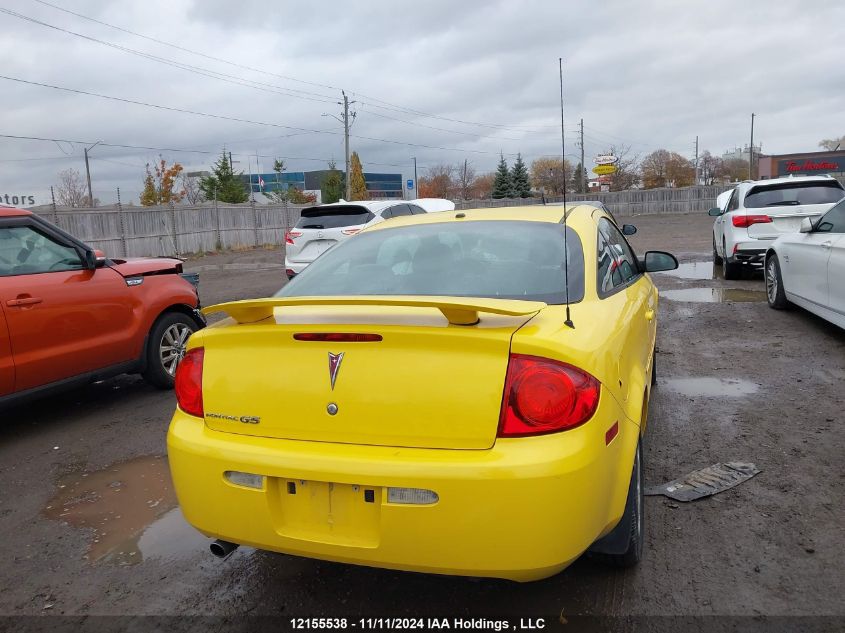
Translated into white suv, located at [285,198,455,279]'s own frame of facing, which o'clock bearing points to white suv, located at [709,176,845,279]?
white suv, located at [709,176,845,279] is roughly at 2 o'clock from white suv, located at [285,198,455,279].

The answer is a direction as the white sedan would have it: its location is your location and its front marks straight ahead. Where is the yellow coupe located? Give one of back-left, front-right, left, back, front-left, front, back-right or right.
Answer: back-left

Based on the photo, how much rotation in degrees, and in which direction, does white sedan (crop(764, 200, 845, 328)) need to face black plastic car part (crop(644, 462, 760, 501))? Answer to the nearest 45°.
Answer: approximately 135° to its left

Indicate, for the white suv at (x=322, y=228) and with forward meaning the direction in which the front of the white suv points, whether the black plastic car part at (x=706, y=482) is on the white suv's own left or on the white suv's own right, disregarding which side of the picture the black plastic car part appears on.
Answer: on the white suv's own right

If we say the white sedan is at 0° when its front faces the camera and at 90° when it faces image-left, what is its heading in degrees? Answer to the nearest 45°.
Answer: approximately 135°

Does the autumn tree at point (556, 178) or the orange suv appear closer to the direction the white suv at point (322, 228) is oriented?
the autumn tree

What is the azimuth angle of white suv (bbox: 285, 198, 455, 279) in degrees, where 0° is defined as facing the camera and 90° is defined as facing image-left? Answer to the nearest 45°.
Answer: approximately 225°

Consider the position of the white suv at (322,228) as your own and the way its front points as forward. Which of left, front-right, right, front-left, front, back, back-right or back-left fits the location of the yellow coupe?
back-right

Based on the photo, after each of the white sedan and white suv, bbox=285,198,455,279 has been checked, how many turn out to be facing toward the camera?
0
